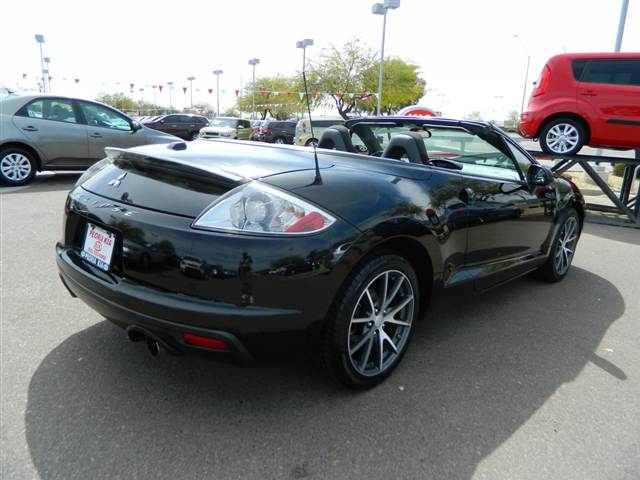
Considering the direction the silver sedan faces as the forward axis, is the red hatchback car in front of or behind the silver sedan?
in front

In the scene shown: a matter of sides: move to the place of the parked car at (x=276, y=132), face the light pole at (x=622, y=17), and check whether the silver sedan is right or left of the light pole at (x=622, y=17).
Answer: right

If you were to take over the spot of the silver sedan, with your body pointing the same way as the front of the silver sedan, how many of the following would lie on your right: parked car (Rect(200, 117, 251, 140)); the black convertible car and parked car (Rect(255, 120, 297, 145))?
1

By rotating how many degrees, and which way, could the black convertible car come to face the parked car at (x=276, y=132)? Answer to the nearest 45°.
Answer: approximately 45° to its left

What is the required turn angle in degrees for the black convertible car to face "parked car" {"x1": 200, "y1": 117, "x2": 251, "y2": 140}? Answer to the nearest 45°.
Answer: approximately 45° to its left

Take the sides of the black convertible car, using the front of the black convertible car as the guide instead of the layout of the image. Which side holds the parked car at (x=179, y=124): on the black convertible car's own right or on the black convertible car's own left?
on the black convertible car's own left

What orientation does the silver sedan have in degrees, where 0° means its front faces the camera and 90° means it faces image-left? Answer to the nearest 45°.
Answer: approximately 270°

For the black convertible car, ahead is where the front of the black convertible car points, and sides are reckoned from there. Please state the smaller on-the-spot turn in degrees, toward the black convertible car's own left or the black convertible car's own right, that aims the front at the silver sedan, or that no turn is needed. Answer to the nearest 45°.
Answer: approximately 90° to the black convertible car's own left

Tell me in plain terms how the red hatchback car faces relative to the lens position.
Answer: facing to the right of the viewer
